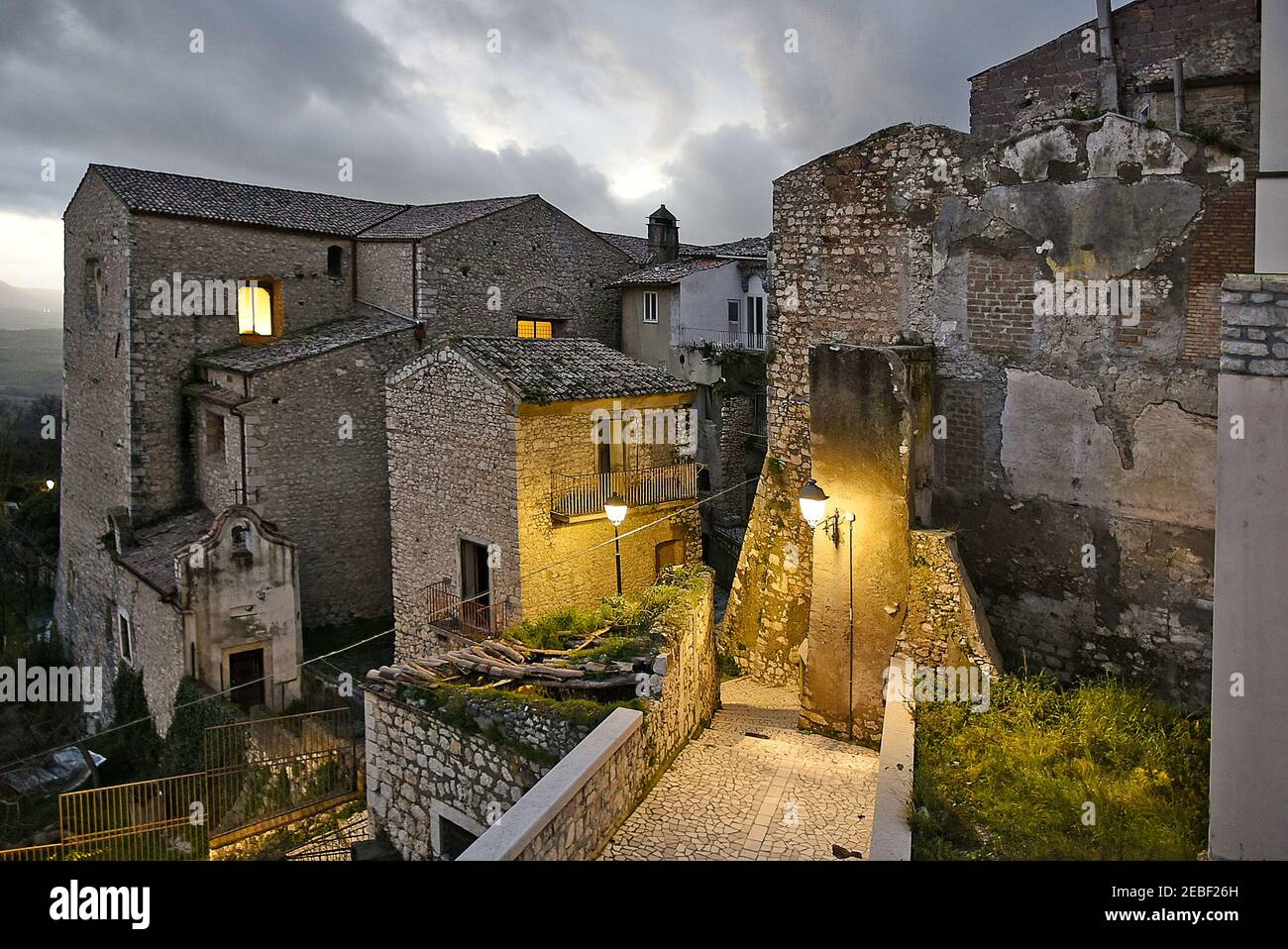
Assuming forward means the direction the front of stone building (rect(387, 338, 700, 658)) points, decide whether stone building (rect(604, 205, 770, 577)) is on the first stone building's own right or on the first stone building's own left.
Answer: on the first stone building's own left

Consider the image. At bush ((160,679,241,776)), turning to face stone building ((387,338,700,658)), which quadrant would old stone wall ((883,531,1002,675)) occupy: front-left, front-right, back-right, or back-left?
front-right

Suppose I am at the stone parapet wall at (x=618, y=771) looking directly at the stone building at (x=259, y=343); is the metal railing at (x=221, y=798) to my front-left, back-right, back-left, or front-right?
front-left

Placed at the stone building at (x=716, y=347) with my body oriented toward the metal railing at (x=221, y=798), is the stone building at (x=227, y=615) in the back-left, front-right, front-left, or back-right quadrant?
front-right

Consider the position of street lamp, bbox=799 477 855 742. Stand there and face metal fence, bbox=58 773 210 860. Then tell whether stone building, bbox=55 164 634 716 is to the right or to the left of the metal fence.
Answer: right
